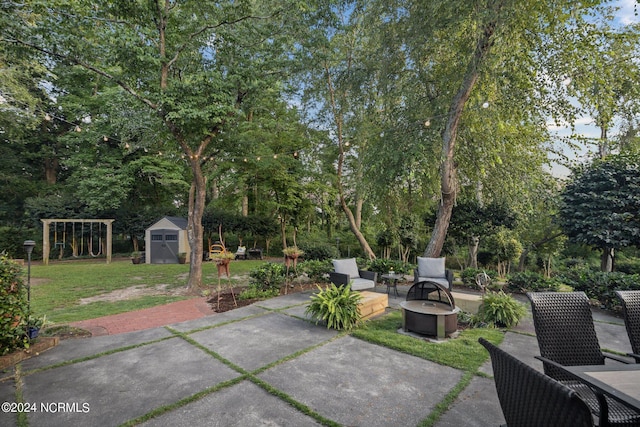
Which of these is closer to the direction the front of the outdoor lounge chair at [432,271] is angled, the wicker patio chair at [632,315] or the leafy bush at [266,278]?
the wicker patio chair

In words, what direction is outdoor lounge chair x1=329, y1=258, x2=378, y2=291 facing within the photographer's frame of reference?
facing the viewer and to the right of the viewer

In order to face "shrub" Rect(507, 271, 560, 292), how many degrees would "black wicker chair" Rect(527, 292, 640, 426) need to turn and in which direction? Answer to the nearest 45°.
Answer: approximately 135° to its left

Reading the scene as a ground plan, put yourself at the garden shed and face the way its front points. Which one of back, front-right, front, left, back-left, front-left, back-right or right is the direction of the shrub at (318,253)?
front-left

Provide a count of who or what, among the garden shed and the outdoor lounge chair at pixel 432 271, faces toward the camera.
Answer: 2

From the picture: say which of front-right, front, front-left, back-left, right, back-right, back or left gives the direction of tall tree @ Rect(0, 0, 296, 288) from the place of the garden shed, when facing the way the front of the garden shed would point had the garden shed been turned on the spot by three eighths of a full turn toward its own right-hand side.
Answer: back-left

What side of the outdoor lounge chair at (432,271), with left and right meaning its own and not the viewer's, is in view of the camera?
front

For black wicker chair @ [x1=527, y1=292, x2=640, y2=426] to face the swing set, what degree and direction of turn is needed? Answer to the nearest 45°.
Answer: approximately 135° to its right

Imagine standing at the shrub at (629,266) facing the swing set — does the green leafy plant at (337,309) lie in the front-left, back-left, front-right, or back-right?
front-left

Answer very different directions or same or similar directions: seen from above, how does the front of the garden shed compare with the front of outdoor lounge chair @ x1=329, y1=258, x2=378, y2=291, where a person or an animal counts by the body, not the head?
same or similar directions

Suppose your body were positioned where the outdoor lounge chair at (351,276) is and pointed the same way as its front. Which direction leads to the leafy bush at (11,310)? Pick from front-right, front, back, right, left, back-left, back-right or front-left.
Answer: right

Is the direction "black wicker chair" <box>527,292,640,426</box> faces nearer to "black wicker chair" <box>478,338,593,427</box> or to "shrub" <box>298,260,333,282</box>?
the black wicker chair

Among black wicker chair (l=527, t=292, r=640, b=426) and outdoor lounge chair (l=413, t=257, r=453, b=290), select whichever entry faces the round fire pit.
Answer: the outdoor lounge chair
